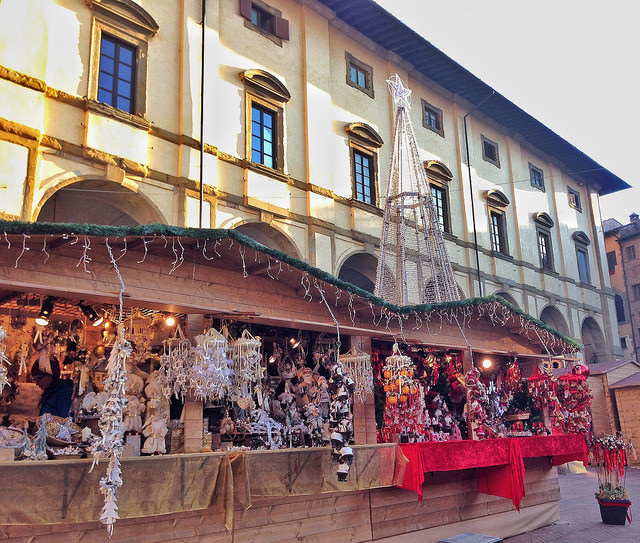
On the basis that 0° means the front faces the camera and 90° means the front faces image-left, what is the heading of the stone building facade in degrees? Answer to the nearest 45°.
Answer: approximately 315°

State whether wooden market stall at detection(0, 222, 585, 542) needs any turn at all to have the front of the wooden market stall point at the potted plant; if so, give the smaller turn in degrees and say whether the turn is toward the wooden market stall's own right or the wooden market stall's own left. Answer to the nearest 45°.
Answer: approximately 90° to the wooden market stall's own left

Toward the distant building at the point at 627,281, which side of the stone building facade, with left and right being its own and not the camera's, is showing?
left

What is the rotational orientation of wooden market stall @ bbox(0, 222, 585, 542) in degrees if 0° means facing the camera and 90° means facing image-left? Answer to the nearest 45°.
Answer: approximately 315°

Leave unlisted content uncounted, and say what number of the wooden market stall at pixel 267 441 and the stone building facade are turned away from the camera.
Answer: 0

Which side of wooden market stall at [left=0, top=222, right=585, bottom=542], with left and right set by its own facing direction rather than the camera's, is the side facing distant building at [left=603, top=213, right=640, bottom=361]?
left
